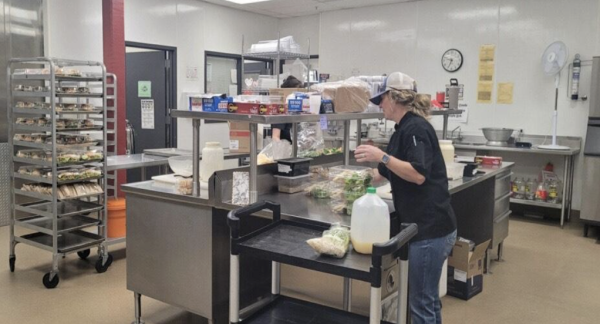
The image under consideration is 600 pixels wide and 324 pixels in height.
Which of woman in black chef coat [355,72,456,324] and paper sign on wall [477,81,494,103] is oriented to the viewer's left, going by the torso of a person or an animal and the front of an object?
the woman in black chef coat

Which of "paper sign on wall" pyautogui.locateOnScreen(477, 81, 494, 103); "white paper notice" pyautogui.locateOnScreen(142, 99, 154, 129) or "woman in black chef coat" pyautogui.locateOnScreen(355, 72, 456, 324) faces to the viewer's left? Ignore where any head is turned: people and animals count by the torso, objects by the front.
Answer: the woman in black chef coat

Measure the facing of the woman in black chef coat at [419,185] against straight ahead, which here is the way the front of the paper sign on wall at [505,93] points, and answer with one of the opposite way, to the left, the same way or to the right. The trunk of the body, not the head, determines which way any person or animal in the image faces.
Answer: to the right

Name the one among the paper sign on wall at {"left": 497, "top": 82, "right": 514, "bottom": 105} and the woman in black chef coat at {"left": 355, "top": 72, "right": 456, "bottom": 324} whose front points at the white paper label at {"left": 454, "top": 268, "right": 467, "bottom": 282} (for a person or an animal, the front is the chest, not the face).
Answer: the paper sign on wall

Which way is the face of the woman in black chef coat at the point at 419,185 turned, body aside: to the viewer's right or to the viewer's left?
to the viewer's left

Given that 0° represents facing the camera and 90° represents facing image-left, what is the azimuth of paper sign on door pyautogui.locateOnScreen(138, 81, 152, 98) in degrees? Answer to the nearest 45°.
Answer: approximately 0°

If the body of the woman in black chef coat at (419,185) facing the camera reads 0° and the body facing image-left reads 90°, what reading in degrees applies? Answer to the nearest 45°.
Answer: approximately 90°

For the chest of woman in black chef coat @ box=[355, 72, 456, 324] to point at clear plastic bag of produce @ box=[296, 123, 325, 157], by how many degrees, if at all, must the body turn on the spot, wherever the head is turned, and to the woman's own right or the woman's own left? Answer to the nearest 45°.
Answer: approximately 45° to the woman's own right

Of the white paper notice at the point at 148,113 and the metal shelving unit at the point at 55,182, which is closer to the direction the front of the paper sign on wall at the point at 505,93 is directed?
the metal shelving unit
